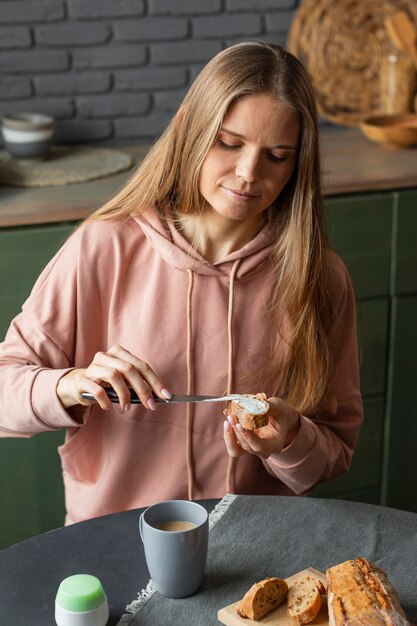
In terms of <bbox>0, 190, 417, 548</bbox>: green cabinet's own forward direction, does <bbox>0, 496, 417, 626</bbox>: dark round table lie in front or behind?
in front

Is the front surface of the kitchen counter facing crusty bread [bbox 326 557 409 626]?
yes

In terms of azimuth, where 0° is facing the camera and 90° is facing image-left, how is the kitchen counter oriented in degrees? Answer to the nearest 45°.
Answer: approximately 0°

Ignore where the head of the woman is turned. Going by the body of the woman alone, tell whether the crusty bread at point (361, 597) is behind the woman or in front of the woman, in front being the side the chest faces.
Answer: in front

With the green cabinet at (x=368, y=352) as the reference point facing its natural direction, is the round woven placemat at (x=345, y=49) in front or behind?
behind

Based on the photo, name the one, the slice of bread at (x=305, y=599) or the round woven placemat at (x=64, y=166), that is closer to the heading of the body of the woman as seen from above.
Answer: the slice of bread

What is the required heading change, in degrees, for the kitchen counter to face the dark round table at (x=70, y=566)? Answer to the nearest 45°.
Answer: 0° — it already faces it

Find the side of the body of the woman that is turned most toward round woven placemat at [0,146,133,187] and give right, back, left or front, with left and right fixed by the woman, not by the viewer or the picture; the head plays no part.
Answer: back

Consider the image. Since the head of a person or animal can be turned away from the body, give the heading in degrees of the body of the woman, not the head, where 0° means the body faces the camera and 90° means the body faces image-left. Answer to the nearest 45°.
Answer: approximately 0°

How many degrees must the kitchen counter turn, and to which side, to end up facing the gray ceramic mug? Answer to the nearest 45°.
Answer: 0° — it already faces it
